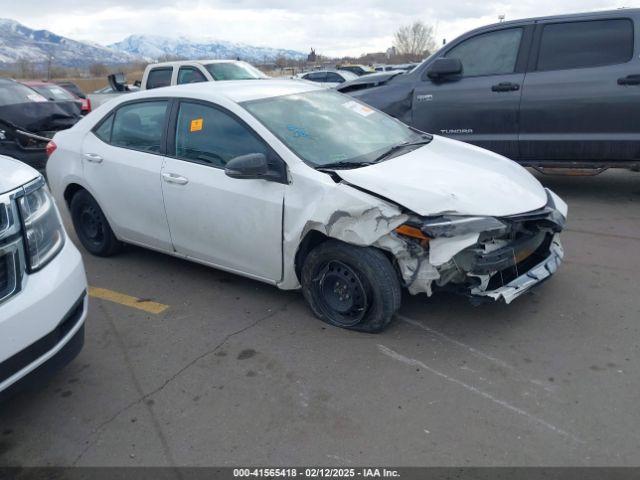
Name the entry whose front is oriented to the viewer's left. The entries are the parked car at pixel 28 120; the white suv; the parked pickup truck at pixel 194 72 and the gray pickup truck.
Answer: the gray pickup truck

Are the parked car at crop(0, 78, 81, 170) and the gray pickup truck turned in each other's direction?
yes

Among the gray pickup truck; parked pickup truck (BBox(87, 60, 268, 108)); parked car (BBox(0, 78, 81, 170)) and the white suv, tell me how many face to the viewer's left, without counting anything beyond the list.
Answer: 1

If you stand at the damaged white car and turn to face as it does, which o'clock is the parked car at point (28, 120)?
The parked car is roughly at 6 o'clock from the damaged white car.

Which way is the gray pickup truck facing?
to the viewer's left

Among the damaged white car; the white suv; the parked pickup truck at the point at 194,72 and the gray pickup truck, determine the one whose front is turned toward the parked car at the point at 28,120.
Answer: the gray pickup truck

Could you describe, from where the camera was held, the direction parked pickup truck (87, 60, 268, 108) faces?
facing the viewer and to the right of the viewer

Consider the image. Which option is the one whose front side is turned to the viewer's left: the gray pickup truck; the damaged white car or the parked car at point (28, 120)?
the gray pickup truck

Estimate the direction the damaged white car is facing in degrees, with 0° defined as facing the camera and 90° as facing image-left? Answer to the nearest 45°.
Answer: approximately 315°

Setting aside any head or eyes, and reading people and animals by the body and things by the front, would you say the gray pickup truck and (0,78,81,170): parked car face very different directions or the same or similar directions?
very different directions

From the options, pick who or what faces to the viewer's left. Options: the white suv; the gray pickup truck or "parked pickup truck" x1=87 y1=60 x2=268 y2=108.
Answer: the gray pickup truck

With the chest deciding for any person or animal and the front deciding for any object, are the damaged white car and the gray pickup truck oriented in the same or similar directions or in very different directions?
very different directions

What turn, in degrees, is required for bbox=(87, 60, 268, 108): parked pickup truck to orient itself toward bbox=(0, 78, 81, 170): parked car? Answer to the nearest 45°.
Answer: approximately 90° to its right

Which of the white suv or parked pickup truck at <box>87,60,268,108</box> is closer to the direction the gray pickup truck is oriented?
the parked pickup truck

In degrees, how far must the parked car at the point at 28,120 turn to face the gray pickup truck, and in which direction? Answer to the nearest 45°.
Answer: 0° — it already faces it

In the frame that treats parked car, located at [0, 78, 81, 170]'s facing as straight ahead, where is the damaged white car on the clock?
The damaged white car is roughly at 1 o'clock from the parked car.

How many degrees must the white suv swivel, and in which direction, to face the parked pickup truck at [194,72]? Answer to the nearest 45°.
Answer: approximately 135° to its left

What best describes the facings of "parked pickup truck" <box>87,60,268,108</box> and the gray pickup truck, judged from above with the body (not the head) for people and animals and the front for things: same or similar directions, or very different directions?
very different directions
